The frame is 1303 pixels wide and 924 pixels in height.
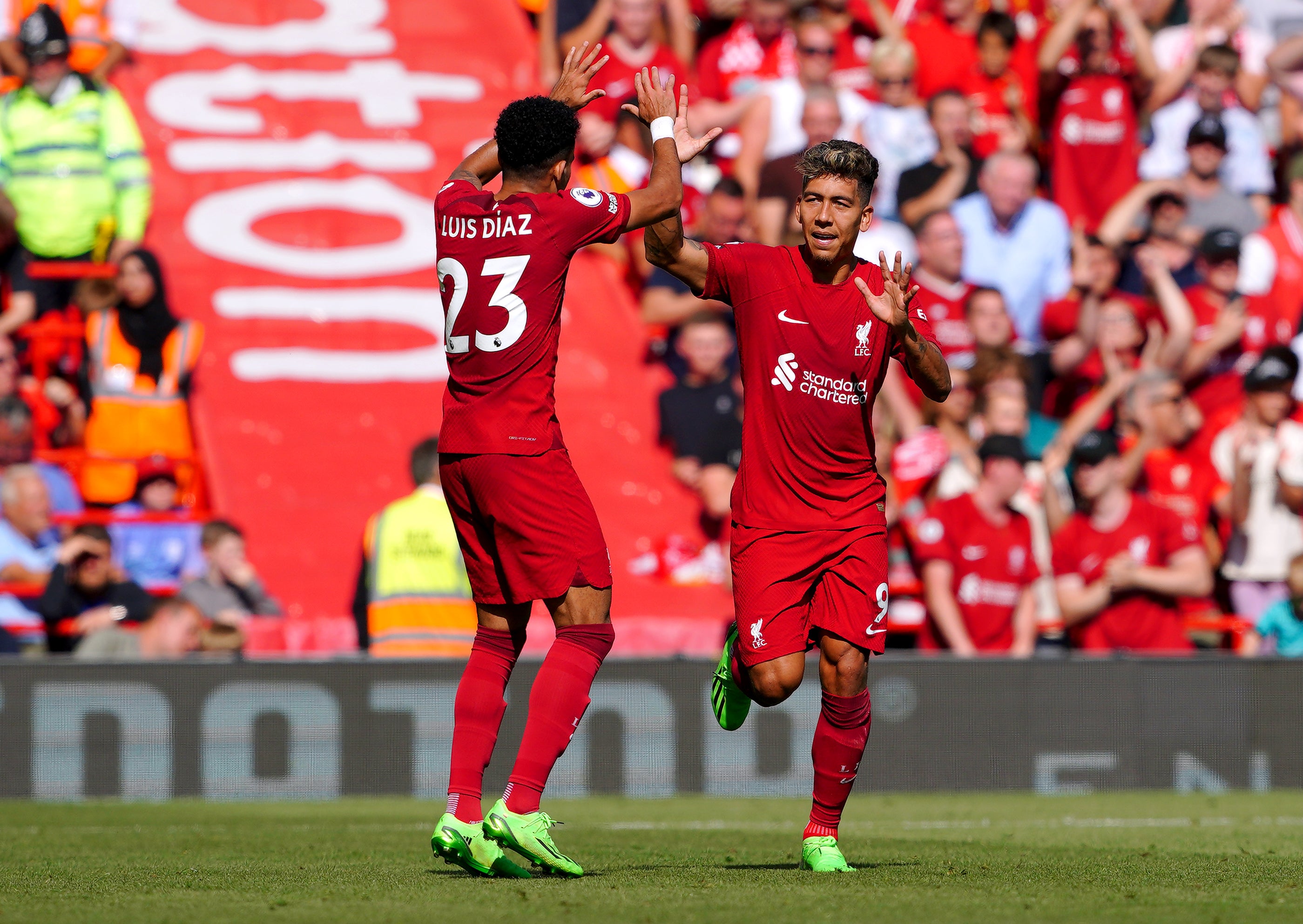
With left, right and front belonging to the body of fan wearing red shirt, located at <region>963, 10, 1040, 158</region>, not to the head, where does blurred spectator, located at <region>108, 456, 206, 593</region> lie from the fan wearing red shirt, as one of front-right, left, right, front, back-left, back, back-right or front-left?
front-right

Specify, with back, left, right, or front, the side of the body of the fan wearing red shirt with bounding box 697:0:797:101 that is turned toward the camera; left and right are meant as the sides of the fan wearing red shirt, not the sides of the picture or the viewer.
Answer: front

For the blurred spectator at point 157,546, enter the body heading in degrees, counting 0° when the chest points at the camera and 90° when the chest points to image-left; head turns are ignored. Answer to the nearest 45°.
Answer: approximately 0°

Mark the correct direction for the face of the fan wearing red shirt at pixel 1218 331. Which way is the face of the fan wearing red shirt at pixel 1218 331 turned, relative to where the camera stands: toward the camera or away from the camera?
toward the camera

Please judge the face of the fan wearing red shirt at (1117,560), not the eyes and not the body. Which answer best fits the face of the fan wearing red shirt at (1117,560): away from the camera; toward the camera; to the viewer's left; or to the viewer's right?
toward the camera

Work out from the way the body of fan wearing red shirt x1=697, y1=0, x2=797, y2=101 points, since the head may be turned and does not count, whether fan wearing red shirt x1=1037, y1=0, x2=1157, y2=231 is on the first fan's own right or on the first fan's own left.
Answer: on the first fan's own left

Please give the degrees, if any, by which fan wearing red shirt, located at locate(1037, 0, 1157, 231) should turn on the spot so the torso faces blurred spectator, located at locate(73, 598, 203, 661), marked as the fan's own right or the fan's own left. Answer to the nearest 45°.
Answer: approximately 45° to the fan's own right

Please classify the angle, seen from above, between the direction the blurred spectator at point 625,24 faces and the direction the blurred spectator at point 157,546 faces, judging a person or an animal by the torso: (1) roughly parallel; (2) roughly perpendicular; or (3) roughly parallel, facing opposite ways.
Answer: roughly parallel

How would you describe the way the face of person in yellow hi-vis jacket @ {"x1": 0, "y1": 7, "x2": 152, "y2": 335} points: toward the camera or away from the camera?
toward the camera

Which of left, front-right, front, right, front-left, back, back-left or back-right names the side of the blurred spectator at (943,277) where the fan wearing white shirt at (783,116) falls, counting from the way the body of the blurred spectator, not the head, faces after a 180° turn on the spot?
front

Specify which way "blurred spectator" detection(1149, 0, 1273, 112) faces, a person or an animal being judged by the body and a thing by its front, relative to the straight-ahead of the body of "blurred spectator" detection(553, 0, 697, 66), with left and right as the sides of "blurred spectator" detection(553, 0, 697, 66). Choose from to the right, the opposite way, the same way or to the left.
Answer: the same way

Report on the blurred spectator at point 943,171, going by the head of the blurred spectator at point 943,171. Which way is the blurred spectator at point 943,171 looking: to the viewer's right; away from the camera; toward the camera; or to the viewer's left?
toward the camera

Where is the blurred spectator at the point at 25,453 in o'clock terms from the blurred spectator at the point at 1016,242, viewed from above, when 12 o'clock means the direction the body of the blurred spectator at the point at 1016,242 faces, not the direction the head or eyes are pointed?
the blurred spectator at the point at 25,453 is roughly at 2 o'clock from the blurred spectator at the point at 1016,242.

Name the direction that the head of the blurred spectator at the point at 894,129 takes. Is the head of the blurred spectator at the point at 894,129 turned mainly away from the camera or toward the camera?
toward the camera

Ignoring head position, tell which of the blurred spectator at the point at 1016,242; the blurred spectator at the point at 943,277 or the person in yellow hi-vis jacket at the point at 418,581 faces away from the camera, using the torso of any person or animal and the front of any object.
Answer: the person in yellow hi-vis jacket

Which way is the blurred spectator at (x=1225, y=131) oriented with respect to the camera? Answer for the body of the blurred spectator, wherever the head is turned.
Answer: toward the camera
